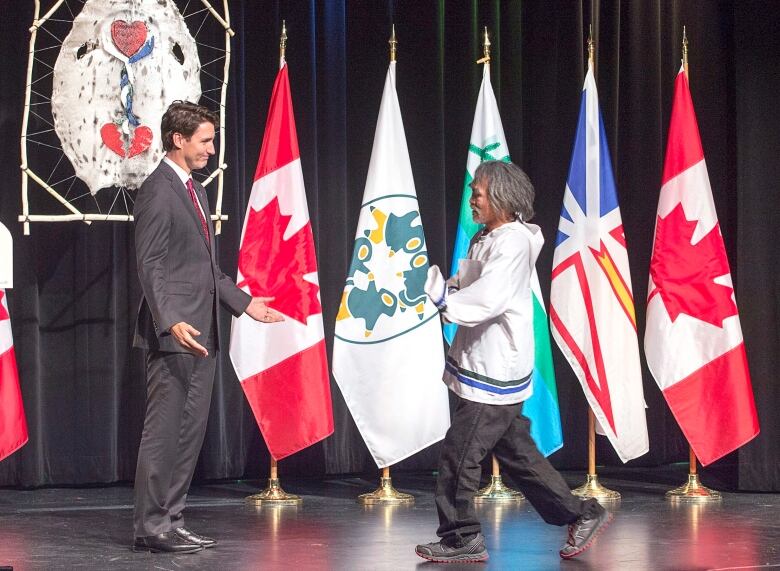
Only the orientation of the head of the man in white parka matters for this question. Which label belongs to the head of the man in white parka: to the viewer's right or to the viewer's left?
to the viewer's left

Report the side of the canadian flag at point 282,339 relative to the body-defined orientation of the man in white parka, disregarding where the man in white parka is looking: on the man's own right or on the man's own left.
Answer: on the man's own right

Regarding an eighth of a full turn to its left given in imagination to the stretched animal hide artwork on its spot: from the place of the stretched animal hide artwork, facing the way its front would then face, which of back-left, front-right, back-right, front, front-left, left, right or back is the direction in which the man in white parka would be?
front

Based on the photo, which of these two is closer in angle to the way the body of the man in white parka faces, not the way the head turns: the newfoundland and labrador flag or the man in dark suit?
the man in dark suit

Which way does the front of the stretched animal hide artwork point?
toward the camera

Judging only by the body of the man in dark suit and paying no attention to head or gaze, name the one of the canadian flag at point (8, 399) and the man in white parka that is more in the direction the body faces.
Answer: the man in white parka

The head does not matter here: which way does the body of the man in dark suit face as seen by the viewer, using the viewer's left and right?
facing to the right of the viewer

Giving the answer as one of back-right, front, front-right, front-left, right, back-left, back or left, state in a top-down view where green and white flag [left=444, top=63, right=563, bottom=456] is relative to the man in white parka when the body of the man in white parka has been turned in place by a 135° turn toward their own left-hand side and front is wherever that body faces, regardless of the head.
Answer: back-left

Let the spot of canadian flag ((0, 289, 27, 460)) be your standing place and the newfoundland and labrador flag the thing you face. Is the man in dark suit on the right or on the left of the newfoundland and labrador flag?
right

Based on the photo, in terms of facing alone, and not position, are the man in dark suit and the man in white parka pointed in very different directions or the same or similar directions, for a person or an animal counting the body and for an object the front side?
very different directions

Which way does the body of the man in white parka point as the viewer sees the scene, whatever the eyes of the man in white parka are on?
to the viewer's left

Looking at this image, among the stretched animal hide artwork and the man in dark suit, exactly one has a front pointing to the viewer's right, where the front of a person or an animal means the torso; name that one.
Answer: the man in dark suit

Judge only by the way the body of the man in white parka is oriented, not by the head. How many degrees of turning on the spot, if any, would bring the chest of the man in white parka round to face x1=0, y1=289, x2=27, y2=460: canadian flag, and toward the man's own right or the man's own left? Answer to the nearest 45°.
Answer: approximately 45° to the man's own right

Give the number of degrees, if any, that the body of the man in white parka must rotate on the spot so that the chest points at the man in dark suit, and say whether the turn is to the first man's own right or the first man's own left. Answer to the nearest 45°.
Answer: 0° — they already face them

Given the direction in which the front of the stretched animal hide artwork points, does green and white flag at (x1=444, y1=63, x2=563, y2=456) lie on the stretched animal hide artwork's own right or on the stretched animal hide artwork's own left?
on the stretched animal hide artwork's own left

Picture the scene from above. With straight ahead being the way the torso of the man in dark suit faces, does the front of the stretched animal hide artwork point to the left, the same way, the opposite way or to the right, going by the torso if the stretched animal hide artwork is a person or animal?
to the right

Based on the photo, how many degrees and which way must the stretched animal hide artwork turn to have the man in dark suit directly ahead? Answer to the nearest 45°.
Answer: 0° — it already faces them
